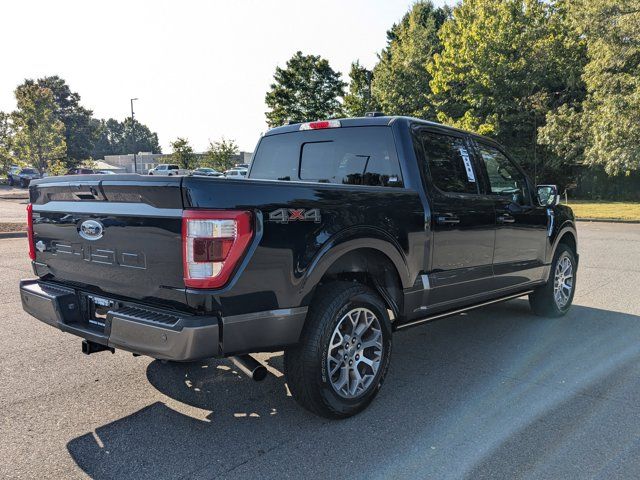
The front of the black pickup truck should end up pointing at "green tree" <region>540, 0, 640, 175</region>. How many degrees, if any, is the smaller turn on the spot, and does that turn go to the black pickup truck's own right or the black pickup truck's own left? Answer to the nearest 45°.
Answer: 0° — it already faces it

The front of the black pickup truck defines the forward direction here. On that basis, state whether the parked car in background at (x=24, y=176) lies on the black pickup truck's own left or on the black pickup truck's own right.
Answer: on the black pickup truck's own left

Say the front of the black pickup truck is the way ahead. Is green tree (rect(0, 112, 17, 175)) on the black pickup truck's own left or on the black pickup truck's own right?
on the black pickup truck's own left

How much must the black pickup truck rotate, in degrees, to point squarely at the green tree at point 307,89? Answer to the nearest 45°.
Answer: approximately 45° to its left

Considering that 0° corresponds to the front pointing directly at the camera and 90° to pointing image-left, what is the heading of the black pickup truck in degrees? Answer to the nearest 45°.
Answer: approximately 225°

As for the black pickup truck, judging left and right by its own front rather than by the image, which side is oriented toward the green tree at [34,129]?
left

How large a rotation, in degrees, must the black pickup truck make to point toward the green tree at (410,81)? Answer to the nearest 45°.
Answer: approximately 45° to its left
